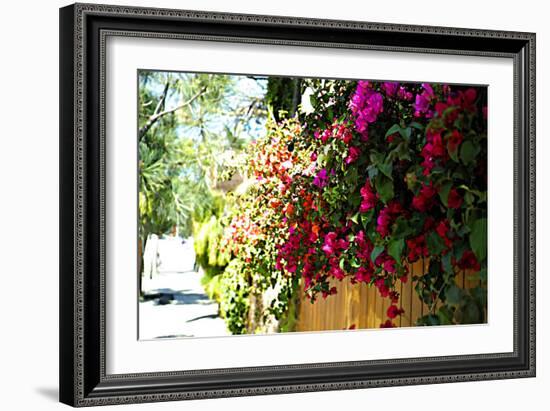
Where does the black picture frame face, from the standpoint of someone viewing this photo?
facing the viewer and to the right of the viewer
